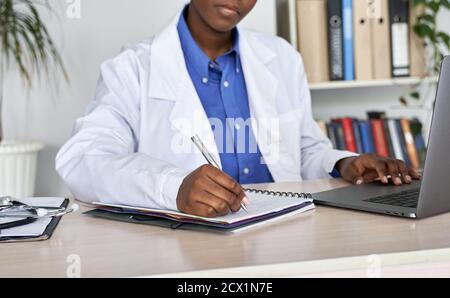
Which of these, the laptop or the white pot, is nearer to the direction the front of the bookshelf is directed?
the laptop

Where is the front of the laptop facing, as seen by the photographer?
facing away from the viewer and to the left of the viewer

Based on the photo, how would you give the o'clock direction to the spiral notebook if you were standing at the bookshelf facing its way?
The spiral notebook is roughly at 12 o'clock from the bookshelf.

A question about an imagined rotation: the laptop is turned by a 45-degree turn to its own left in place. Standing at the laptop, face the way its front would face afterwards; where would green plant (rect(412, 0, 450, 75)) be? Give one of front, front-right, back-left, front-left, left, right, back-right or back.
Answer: right

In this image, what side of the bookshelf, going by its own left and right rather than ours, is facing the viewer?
front

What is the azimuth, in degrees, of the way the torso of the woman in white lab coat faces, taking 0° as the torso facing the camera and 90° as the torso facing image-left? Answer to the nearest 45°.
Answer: approximately 315°

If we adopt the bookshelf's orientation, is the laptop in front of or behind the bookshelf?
in front

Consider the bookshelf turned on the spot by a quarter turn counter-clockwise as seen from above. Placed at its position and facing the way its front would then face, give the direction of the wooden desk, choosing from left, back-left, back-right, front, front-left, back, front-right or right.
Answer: right

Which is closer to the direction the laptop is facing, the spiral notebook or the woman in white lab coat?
the woman in white lab coat

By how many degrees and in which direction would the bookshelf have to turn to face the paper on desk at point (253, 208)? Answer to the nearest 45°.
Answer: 0° — it already faces it

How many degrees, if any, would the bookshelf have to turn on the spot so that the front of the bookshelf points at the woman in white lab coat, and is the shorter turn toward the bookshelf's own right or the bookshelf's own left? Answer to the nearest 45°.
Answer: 0° — it already faces them

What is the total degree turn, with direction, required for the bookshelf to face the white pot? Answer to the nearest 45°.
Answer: approximately 45° to its right

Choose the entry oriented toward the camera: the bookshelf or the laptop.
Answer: the bookshelf
